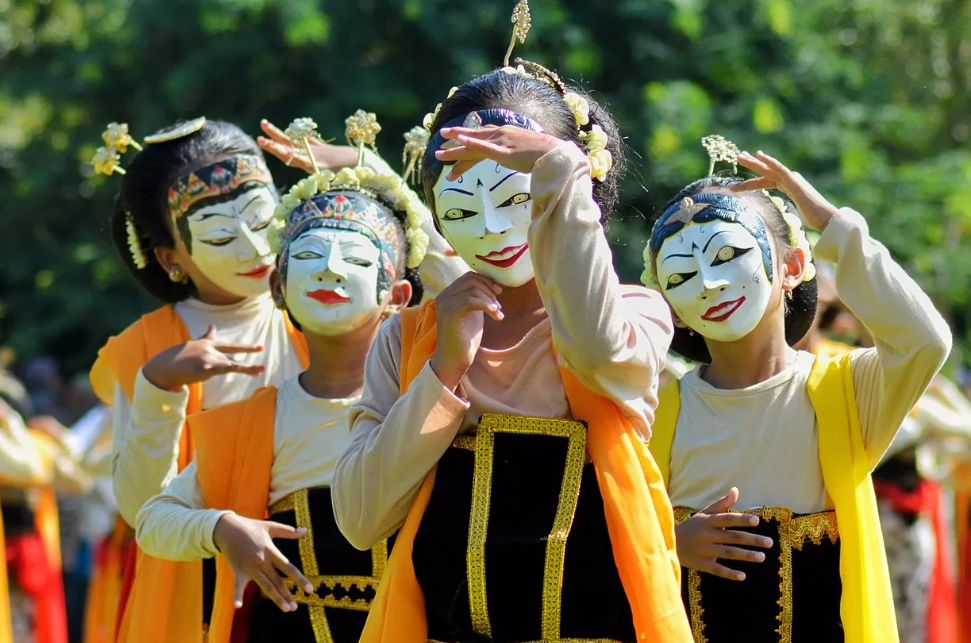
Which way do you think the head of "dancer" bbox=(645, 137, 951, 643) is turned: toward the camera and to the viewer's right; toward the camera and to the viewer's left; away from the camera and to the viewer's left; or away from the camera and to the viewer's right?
toward the camera and to the viewer's left

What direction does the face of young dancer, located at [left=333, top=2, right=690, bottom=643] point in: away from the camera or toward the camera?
toward the camera

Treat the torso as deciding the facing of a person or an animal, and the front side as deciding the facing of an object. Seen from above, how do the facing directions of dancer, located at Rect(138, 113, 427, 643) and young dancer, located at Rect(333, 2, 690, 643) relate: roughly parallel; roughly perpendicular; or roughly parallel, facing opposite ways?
roughly parallel

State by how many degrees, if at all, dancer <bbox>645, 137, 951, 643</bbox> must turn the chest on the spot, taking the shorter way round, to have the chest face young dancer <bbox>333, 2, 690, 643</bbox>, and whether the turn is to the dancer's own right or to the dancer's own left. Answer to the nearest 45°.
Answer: approximately 45° to the dancer's own right

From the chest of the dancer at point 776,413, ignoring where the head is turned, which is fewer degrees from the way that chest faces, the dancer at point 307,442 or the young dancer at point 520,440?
the young dancer

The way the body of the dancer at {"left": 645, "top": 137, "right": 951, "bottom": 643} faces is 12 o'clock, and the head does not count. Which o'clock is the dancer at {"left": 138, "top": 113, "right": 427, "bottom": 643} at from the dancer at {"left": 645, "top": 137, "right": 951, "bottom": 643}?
the dancer at {"left": 138, "top": 113, "right": 427, "bottom": 643} is roughly at 3 o'clock from the dancer at {"left": 645, "top": 137, "right": 951, "bottom": 643}.

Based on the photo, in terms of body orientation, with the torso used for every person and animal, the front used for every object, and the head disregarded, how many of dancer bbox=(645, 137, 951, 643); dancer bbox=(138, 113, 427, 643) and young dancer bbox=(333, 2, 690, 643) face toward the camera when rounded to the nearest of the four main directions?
3

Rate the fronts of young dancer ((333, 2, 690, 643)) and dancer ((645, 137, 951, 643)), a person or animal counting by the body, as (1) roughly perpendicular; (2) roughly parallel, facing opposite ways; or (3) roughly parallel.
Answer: roughly parallel

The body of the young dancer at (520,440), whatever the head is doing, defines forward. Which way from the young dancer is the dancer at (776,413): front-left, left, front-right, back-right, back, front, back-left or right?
back-left

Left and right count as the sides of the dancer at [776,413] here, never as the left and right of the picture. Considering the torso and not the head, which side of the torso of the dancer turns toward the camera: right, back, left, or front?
front

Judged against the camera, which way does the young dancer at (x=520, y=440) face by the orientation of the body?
toward the camera

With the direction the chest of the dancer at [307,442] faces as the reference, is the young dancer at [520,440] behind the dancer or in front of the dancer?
in front

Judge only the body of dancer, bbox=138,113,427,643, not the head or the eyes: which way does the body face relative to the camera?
toward the camera
